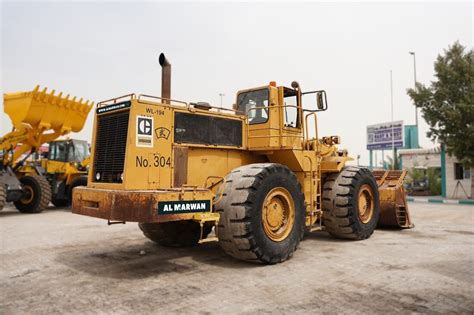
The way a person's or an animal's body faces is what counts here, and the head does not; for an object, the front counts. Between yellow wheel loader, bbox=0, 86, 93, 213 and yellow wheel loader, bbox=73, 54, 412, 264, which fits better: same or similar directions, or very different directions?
very different directions

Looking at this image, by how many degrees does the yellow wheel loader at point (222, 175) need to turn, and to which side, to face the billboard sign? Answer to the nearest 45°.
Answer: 0° — it already faces it

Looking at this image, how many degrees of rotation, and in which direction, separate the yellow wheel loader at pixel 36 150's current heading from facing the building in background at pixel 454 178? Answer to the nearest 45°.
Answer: approximately 135° to its left

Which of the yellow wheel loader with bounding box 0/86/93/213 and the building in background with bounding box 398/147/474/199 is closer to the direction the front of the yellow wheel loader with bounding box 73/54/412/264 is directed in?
the building in background

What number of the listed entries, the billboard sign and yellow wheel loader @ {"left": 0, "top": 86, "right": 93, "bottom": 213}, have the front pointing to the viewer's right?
0

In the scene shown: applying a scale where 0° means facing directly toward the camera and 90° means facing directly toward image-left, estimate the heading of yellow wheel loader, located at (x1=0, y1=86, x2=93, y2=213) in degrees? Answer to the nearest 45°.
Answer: approximately 45°

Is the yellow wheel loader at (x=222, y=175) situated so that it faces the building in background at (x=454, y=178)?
yes

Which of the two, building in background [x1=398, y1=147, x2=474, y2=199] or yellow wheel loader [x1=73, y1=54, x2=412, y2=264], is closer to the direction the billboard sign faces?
the yellow wheel loader

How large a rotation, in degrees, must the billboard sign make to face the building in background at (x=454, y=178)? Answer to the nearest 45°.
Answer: approximately 90° to its left

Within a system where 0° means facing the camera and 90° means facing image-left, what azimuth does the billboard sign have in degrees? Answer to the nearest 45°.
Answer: approximately 45°

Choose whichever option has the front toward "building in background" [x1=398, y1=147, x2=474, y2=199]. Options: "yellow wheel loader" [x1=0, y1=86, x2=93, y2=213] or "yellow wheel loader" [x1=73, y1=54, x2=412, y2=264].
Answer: "yellow wheel loader" [x1=73, y1=54, x2=412, y2=264]

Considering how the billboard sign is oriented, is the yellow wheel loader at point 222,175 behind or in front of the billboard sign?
in front
